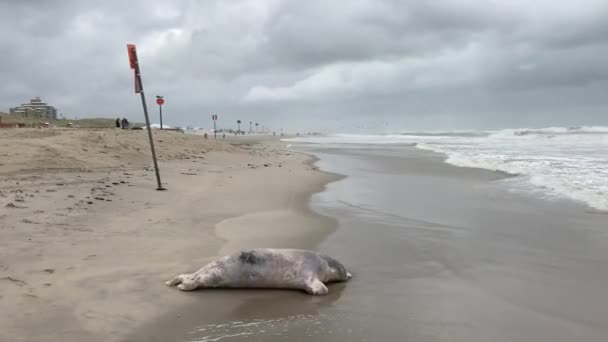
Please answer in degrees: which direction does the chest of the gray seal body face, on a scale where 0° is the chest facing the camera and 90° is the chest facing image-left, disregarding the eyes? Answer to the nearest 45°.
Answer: approximately 270°
